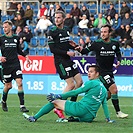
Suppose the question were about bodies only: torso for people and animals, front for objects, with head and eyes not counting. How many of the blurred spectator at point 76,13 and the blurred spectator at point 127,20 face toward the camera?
2

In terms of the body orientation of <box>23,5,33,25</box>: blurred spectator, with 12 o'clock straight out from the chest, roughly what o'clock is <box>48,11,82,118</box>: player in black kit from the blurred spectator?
The player in black kit is roughly at 12 o'clock from the blurred spectator.

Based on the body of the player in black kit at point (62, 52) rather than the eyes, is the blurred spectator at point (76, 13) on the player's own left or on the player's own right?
on the player's own left

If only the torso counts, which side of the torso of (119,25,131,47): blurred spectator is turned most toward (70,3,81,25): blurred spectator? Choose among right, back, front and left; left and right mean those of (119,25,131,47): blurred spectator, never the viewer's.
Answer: right

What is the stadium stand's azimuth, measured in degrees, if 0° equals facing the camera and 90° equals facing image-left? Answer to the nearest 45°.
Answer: approximately 0°

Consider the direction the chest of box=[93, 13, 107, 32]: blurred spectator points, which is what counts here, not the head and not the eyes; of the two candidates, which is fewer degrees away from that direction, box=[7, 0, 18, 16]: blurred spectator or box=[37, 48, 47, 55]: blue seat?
the blue seat

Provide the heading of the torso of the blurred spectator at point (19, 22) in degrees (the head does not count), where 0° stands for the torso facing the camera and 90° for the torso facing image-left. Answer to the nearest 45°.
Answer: approximately 0°
